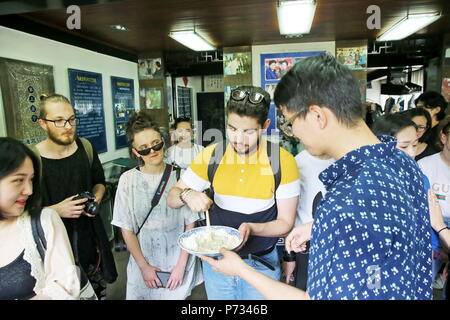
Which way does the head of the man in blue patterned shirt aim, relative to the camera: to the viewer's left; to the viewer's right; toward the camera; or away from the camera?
to the viewer's left

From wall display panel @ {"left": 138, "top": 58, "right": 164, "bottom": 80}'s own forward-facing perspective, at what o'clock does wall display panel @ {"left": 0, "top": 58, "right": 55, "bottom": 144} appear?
wall display panel @ {"left": 0, "top": 58, "right": 55, "bottom": 144} is roughly at 1 o'clock from wall display panel @ {"left": 138, "top": 58, "right": 164, "bottom": 80}.

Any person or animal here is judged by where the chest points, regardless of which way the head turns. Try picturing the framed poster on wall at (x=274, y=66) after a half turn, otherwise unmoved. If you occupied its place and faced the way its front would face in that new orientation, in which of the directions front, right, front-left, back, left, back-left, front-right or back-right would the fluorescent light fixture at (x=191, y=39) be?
back-left

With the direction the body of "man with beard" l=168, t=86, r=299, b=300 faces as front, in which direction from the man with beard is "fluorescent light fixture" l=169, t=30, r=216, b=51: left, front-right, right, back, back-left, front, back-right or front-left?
back

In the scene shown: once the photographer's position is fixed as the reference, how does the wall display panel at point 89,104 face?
facing the viewer and to the right of the viewer

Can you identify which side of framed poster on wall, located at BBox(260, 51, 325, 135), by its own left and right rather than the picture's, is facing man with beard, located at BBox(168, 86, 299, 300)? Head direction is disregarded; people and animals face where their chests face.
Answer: front

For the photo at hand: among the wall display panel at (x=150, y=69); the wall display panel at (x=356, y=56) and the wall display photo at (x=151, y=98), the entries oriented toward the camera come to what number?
3

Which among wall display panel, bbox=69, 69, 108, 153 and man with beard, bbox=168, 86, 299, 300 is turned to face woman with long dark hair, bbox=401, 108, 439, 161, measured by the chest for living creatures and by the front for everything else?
the wall display panel

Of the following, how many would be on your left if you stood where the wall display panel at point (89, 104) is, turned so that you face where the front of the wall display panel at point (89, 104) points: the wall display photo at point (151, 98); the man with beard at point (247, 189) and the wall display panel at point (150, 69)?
2
